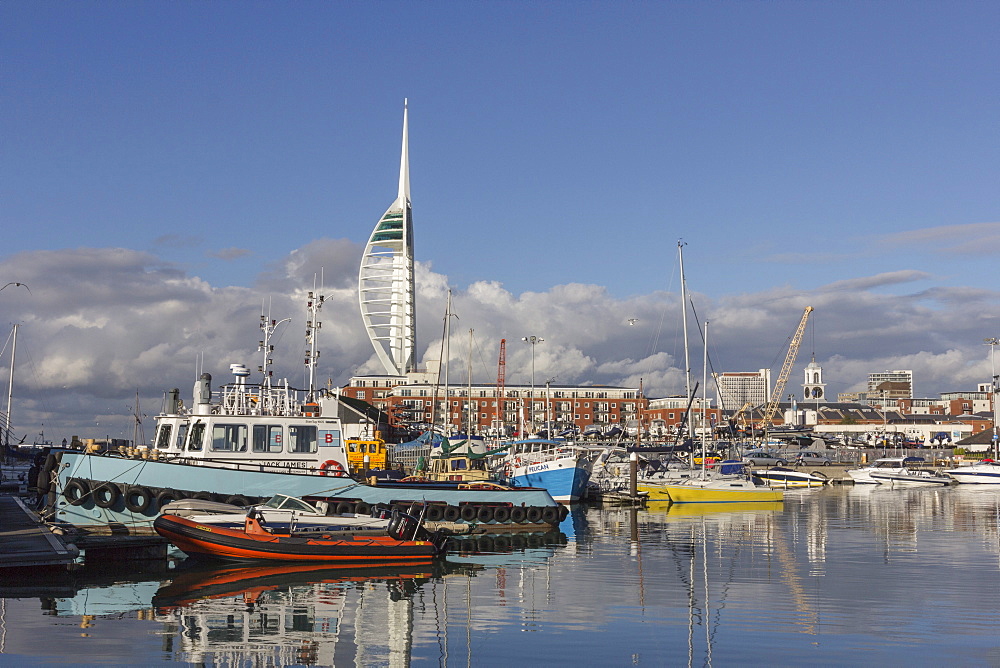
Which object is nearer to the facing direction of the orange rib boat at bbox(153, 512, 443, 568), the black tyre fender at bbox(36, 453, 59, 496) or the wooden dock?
the wooden dock

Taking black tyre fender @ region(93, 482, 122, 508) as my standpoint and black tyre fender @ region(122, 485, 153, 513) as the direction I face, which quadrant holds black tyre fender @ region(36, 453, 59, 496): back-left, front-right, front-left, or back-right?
back-left

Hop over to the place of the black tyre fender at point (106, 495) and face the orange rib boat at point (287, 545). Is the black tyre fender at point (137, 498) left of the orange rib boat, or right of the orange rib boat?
left

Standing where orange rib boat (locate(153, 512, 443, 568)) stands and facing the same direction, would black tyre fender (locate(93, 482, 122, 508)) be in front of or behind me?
in front

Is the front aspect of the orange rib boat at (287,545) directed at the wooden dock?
yes

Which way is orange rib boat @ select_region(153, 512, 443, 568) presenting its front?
to the viewer's left

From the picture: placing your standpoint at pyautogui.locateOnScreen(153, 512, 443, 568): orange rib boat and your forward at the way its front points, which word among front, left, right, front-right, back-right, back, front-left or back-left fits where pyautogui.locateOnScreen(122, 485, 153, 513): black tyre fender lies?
front-right
